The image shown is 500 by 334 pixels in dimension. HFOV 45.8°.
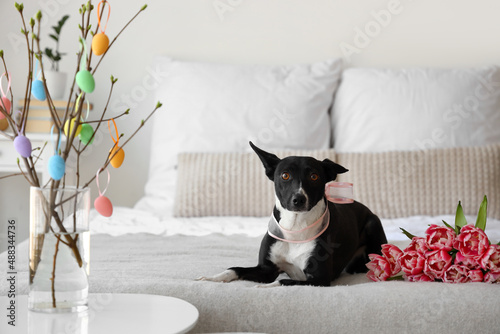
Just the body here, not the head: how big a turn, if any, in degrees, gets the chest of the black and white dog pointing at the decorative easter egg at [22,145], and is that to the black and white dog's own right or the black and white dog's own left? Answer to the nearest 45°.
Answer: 0° — it already faces it

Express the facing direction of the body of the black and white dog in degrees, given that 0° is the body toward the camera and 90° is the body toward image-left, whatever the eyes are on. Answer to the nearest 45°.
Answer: approximately 45°

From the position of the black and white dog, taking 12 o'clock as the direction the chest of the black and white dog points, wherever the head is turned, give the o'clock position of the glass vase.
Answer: The glass vase is roughly at 12 o'clock from the black and white dog.

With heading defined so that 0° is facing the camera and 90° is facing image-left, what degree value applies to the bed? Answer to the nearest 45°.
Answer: approximately 0°
